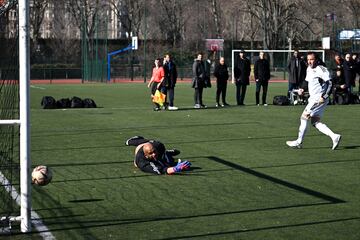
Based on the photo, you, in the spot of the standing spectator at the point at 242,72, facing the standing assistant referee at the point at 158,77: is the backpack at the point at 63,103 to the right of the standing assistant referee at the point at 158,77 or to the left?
right

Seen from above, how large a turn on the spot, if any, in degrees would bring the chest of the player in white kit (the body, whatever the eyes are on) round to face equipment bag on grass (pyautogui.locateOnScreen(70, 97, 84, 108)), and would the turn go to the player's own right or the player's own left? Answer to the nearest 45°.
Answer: approximately 90° to the player's own right

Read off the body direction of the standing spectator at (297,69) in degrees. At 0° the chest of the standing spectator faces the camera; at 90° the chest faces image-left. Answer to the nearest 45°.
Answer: approximately 0°

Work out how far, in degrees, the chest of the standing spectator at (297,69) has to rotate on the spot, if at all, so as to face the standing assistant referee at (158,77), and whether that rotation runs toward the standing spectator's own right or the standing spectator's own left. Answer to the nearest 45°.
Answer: approximately 45° to the standing spectator's own right

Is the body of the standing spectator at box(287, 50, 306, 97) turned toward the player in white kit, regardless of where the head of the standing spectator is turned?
yes

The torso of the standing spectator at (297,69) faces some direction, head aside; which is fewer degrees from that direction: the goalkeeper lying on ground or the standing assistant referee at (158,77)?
the goalkeeper lying on ground

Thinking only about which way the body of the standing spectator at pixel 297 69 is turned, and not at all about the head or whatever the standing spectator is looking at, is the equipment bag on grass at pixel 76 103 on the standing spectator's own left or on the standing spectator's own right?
on the standing spectator's own right

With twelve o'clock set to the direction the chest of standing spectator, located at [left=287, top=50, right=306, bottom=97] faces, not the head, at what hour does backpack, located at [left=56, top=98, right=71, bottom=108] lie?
The backpack is roughly at 3 o'clock from the standing spectator.

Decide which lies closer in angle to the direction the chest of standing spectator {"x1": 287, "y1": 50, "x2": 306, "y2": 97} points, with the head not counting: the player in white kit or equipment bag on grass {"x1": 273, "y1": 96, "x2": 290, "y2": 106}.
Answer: the player in white kit

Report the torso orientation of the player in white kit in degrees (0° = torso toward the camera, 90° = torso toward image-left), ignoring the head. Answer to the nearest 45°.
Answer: approximately 45°

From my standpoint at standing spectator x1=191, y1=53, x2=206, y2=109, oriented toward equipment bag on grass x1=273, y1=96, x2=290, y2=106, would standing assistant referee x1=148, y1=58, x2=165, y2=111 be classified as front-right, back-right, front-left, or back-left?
back-right
